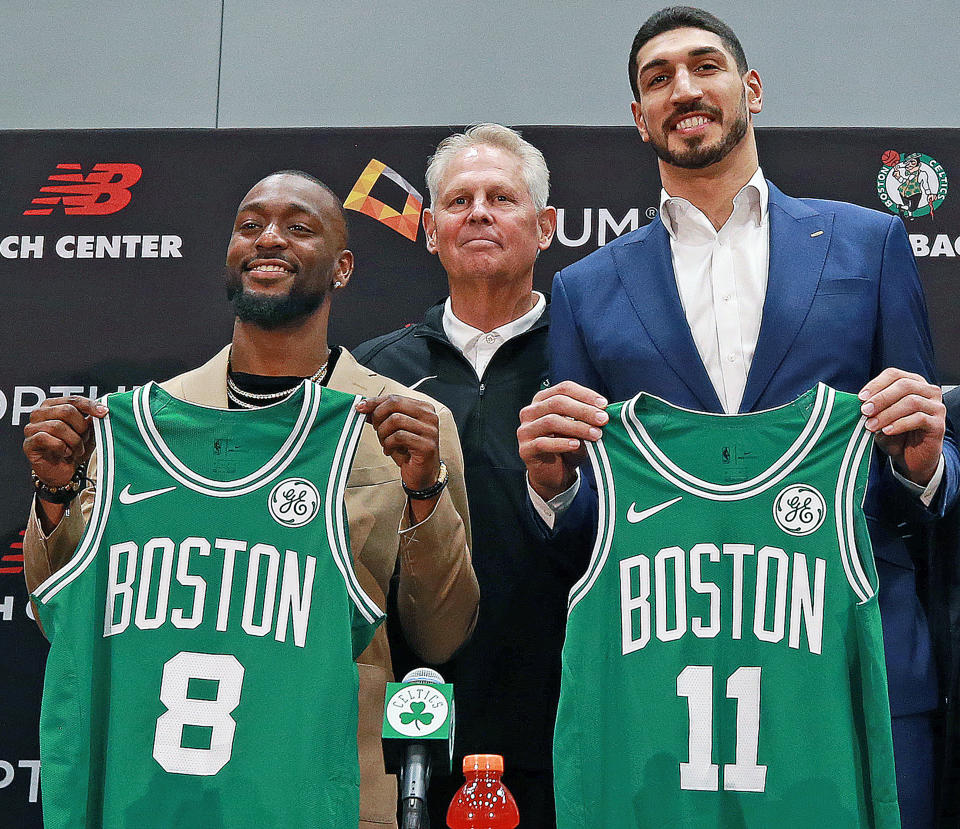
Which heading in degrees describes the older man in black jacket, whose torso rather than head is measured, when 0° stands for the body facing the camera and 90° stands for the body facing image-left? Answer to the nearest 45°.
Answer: approximately 0°

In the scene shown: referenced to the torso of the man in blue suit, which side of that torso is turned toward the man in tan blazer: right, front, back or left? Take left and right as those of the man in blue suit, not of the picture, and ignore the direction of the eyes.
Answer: right

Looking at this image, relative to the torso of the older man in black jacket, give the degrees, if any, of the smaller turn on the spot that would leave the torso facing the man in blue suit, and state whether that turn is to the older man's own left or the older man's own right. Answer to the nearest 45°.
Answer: approximately 45° to the older man's own left

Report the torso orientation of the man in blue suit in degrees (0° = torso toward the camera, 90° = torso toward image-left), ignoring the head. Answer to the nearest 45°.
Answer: approximately 0°

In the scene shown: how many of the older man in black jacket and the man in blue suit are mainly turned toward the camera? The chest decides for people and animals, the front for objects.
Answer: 2

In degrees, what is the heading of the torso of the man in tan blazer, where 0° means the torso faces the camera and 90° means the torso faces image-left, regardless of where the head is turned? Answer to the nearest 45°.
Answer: approximately 45°
